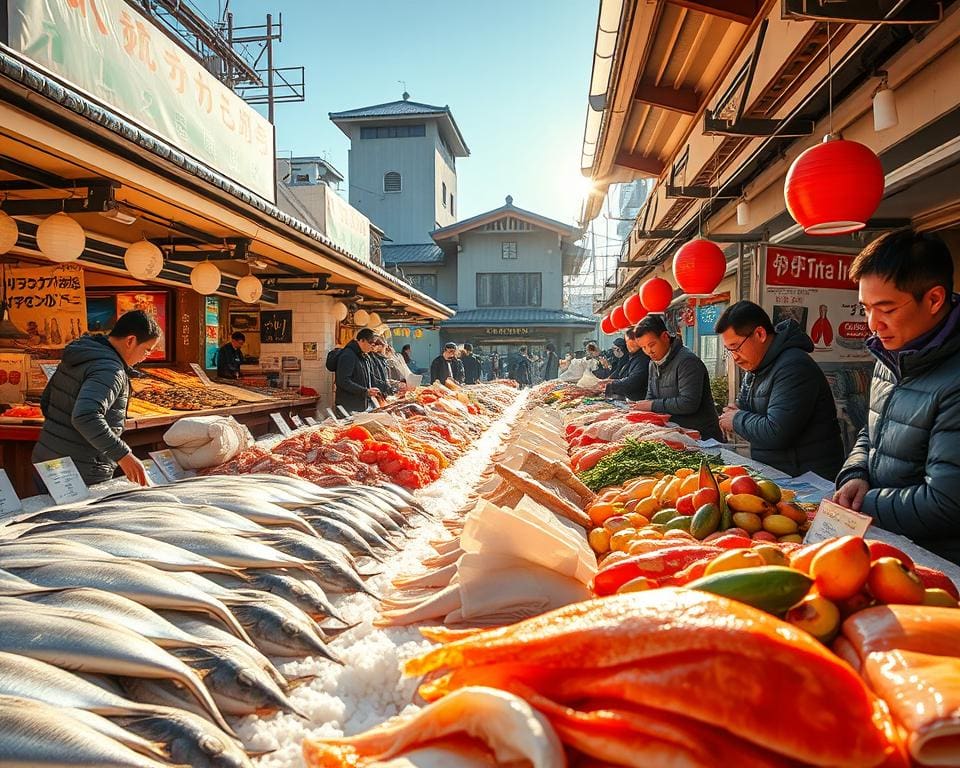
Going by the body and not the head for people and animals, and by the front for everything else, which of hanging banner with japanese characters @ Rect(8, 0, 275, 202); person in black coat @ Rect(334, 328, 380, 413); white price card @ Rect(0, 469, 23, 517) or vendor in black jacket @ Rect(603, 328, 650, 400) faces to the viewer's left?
the vendor in black jacket

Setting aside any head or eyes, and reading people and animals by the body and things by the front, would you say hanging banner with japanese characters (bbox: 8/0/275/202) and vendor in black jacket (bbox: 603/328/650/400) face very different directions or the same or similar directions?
very different directions

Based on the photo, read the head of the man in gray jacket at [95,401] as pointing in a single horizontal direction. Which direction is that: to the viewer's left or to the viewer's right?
to the viewer's right

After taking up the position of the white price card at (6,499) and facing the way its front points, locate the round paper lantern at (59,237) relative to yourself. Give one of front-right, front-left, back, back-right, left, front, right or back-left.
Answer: back-left

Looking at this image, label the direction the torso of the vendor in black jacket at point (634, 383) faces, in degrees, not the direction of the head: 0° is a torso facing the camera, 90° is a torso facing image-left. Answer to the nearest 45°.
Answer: approximately 90°

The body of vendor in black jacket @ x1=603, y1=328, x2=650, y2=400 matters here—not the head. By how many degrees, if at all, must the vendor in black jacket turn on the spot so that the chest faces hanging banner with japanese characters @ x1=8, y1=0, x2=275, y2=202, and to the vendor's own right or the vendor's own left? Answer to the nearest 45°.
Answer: approximately 45° to the vendor's own left
